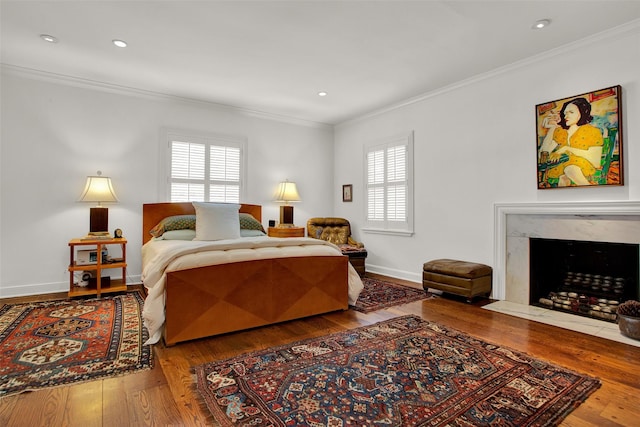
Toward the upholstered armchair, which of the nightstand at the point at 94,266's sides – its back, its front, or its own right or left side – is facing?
left

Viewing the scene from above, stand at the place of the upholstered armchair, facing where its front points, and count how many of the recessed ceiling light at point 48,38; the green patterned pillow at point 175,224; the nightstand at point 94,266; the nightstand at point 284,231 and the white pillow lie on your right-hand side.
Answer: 5

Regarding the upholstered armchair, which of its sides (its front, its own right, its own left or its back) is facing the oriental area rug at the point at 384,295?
front

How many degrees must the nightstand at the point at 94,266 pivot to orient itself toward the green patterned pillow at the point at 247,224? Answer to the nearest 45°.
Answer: approximately 90° to its left

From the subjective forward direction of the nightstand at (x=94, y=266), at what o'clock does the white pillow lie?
The white pillow is roughly at 10 o'clock from the nightstand.

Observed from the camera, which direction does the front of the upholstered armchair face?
facing the viewer and to the right of the viewer

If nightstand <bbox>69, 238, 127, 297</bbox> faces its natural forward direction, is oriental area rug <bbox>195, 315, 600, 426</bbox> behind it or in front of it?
in front

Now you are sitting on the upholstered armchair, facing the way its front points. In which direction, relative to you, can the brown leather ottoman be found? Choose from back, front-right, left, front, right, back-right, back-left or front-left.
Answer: front

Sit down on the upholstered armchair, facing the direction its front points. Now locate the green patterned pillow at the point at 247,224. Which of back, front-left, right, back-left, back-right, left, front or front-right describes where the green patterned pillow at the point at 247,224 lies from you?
right

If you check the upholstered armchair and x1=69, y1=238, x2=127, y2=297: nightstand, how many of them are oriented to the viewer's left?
0

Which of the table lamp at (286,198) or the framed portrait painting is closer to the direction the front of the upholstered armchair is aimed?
the framed portrait painting

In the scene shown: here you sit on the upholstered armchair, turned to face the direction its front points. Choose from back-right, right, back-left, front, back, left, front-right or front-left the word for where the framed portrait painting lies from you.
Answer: front

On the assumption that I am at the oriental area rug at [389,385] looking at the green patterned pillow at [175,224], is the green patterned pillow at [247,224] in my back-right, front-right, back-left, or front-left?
front-right

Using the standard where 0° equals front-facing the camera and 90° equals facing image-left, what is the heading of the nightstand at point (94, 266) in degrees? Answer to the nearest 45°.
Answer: approximately 0°

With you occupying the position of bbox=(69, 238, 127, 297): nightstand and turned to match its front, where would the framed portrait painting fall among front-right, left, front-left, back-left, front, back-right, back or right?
front-left

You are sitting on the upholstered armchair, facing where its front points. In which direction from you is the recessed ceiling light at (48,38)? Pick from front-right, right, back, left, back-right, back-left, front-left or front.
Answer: right

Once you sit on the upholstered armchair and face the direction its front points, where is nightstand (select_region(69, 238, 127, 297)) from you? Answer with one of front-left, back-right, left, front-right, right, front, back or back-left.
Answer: right
